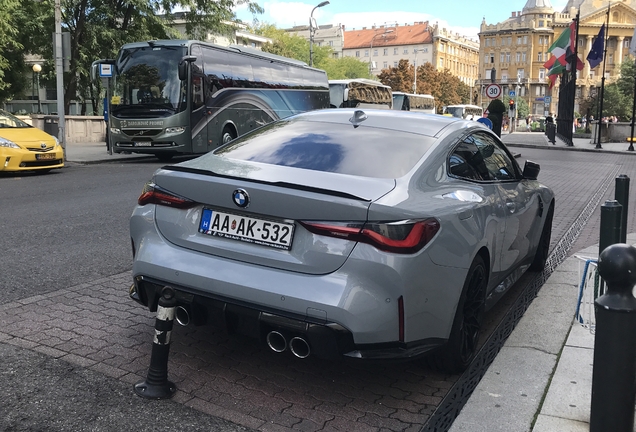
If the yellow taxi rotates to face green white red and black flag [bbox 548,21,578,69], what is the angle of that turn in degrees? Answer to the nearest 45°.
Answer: approximately 90° to its left

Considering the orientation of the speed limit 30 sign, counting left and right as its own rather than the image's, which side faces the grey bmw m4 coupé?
front

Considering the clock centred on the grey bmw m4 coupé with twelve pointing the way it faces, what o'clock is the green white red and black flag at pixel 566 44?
The green white red and black flag is roughly at 11 o'clock from the grey bmw m4 coupé.

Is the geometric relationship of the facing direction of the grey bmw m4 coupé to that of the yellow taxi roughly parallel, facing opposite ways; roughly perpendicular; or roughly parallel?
roughly perpendicular

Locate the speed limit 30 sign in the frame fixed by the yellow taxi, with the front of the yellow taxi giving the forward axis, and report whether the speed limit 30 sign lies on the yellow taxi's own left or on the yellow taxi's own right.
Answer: on the yellow taxi's own left

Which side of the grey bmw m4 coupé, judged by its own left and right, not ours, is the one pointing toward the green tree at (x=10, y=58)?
left

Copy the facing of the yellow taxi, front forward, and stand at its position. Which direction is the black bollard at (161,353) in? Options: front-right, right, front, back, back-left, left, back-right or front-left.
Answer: front-right

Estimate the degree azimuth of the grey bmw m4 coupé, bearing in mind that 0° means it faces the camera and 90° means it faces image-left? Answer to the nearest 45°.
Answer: approximately 225°

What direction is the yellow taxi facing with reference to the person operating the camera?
facing the viewer and to the right of the viewer

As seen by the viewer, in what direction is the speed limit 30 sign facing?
toward the camera

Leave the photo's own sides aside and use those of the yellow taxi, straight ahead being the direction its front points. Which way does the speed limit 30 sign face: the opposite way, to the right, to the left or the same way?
to the right

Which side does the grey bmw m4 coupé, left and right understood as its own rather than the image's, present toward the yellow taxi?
left

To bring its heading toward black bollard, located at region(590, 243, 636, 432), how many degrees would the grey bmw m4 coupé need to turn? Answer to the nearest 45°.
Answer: approximately 90° to its right

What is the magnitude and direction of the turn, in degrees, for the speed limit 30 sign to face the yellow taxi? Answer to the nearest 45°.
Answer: approximately 45° to its right

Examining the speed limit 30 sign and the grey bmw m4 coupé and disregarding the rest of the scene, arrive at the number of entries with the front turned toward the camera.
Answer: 1

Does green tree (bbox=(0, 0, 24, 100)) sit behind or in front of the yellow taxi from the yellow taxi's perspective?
behind

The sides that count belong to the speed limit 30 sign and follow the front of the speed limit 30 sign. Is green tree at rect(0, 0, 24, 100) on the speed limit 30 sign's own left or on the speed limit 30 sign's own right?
on the speed limit 30 sign's own right
